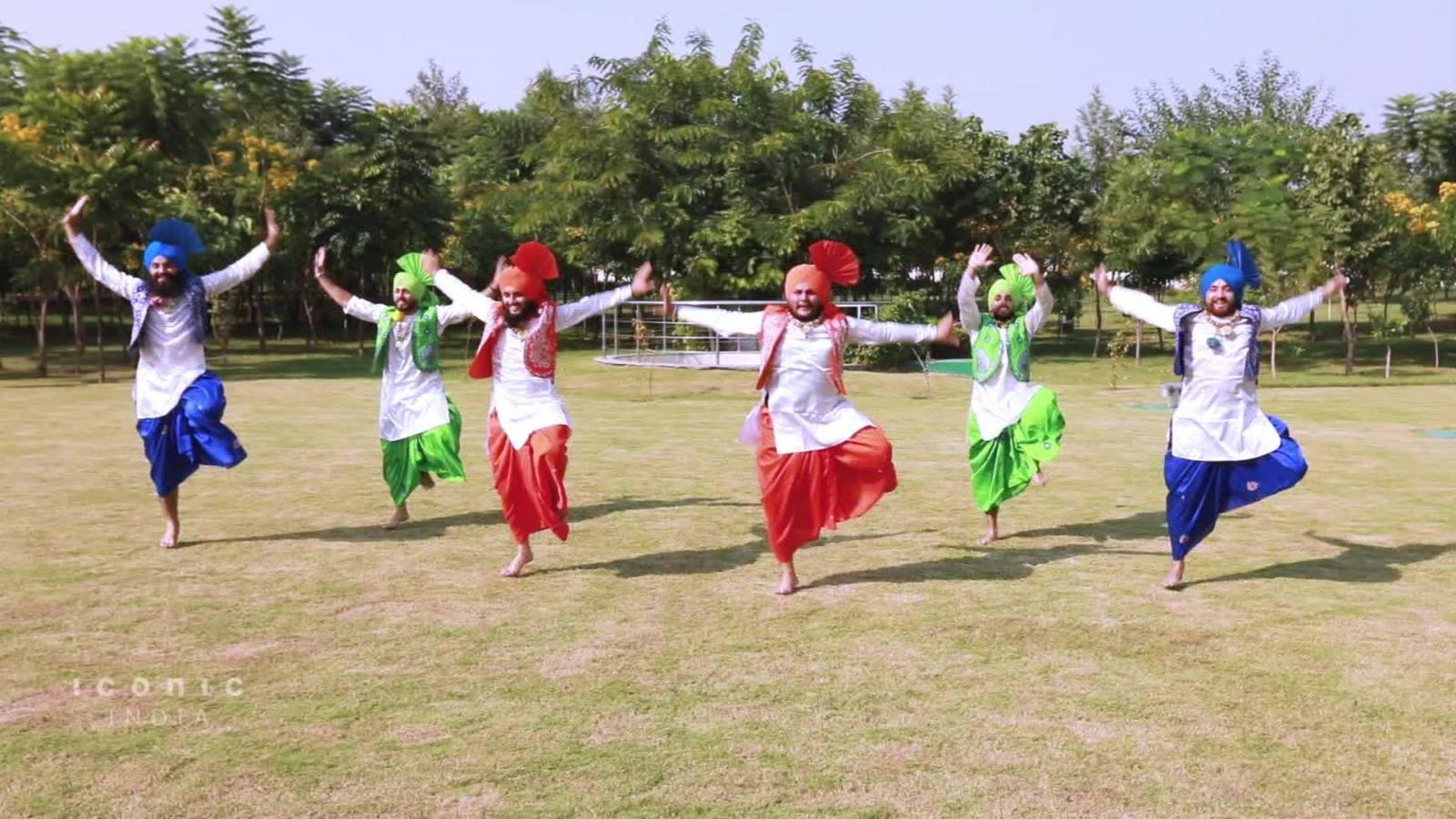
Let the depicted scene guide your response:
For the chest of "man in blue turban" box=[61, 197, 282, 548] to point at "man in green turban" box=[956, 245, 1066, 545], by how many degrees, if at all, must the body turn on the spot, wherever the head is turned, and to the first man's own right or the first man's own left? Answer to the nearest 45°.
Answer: approximately 90° to the first man's own left

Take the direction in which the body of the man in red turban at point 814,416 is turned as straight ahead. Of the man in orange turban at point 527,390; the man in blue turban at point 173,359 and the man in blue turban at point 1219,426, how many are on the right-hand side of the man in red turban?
2

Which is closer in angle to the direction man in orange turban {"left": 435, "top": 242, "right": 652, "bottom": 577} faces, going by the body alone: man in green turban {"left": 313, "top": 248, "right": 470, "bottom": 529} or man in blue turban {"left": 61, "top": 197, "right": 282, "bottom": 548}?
the man in blue turban

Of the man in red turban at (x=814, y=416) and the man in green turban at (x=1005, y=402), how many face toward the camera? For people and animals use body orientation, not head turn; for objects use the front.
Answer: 2

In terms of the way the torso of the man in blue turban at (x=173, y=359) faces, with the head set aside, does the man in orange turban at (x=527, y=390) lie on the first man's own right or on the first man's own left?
on the first man's own left

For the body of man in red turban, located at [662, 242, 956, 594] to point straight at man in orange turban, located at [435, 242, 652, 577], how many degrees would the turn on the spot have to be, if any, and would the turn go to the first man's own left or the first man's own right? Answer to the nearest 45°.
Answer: approximately 90° to the first man's own right

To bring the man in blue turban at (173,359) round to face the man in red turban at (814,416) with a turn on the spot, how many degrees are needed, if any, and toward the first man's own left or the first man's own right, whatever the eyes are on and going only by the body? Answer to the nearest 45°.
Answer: approximately 45° to the first man's own left

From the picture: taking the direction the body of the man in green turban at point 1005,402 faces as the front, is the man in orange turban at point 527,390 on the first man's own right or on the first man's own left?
on the first man's own right

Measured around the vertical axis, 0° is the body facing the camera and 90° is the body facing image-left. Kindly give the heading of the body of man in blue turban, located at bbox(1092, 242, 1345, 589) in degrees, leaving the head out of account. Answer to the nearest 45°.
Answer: approximately 0°

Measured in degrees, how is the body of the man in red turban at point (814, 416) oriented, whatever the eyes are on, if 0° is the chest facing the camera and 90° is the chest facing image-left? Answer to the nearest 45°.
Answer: approximately 0°
